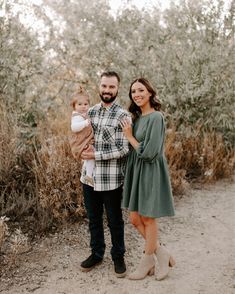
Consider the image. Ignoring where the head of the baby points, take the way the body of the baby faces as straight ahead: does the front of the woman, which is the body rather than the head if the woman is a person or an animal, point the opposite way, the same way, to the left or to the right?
to the right

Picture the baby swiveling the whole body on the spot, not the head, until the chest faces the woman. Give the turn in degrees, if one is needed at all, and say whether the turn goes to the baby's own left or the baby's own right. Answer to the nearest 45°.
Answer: approximately 45° to the baby's own left

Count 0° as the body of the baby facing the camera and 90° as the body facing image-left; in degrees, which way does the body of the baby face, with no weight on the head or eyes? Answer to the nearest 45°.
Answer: approximately 315°

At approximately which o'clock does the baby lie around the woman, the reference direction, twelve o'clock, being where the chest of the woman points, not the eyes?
The baby is roughly at 2 o'clock from the woman.

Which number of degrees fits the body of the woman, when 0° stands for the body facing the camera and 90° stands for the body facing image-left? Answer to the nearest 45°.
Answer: approximately 45°
